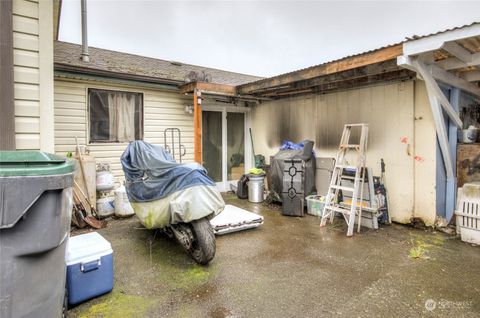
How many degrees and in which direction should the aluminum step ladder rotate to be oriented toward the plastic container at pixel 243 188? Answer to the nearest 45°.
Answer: approximately 90° to its right

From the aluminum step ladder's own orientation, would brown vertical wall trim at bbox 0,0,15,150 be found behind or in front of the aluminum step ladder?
in front

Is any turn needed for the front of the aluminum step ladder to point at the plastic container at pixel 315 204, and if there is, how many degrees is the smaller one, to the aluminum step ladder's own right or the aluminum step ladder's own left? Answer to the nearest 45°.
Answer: approximately 90° to the aluminum step ladder's own right

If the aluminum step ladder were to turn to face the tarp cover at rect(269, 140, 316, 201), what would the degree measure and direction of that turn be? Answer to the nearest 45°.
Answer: approximately 90° to its right

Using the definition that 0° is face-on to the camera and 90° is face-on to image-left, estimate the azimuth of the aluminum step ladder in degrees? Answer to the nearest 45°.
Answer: approximately 45°

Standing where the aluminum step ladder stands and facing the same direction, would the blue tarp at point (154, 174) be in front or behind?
in front

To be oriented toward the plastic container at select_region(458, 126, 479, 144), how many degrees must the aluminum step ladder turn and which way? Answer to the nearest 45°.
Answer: approximately 135° to its left

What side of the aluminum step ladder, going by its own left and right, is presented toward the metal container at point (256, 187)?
right
